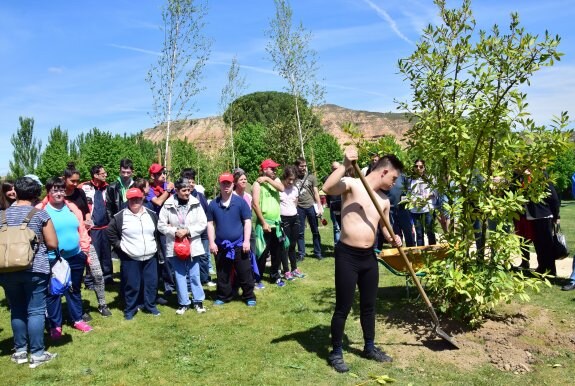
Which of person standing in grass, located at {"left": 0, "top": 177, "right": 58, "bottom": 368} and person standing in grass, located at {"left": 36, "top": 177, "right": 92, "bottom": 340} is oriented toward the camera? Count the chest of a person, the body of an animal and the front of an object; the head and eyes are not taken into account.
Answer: person standing in grass, located at {"left": 36, "top": 177, "right": 92, "bottom": 340}

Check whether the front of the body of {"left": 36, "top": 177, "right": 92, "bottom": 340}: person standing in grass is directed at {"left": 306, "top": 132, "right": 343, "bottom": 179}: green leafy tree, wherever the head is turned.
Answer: no

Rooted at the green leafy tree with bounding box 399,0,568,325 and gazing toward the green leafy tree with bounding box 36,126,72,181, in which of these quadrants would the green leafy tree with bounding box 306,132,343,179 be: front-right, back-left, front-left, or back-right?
front-right

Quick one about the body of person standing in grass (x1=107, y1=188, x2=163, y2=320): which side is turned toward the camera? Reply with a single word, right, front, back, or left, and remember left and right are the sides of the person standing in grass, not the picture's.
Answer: front

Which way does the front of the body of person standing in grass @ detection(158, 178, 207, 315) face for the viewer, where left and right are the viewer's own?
facing the viewer

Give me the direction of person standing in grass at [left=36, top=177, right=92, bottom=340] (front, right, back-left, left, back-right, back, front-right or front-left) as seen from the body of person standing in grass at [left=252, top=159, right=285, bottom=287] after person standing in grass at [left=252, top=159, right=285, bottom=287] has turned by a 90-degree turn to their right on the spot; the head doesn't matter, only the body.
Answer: front

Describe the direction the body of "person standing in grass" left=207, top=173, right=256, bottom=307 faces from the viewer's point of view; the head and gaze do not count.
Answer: toward the camera

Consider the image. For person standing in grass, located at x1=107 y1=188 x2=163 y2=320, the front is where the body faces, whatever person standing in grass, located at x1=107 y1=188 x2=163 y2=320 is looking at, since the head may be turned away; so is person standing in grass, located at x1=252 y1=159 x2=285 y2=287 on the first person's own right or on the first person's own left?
on the first person's own left

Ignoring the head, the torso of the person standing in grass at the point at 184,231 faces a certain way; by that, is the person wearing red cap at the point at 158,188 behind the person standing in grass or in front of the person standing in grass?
behind

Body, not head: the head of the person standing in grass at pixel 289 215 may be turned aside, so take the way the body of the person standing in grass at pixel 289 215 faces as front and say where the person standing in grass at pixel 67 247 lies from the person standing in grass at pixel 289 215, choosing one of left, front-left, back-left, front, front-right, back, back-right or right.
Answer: right

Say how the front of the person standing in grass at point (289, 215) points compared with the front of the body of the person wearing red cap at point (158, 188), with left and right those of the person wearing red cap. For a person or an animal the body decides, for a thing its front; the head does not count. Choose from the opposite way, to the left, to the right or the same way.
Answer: the same way

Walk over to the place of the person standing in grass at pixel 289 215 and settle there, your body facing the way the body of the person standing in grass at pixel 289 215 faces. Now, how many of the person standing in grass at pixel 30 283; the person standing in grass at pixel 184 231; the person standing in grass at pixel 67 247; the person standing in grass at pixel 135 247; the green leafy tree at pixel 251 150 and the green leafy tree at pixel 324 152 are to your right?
4

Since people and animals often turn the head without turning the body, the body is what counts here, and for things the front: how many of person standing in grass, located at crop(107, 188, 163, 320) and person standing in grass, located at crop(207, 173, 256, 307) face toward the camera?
2

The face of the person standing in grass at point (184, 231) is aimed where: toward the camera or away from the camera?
toward the camera

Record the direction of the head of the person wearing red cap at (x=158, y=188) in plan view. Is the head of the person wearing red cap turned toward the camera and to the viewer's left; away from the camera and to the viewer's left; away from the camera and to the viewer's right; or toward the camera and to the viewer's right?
toward the camera and to the viewer's right

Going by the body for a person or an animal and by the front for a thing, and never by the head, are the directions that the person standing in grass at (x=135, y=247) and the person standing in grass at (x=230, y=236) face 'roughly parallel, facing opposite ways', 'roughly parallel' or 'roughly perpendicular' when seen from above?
roughly parallel

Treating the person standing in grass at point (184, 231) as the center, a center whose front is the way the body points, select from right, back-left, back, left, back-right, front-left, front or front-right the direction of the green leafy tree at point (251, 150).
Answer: back

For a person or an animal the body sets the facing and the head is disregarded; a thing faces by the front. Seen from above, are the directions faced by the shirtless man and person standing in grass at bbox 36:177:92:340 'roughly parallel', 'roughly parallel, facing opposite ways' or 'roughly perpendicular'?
roughly parallel

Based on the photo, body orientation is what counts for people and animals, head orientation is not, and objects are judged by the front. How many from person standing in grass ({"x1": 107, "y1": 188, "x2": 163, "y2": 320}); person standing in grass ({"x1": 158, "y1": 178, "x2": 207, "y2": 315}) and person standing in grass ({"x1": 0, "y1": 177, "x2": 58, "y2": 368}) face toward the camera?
2

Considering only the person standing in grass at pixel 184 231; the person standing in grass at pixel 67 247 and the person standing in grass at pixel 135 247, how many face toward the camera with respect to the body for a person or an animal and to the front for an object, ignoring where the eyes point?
3
